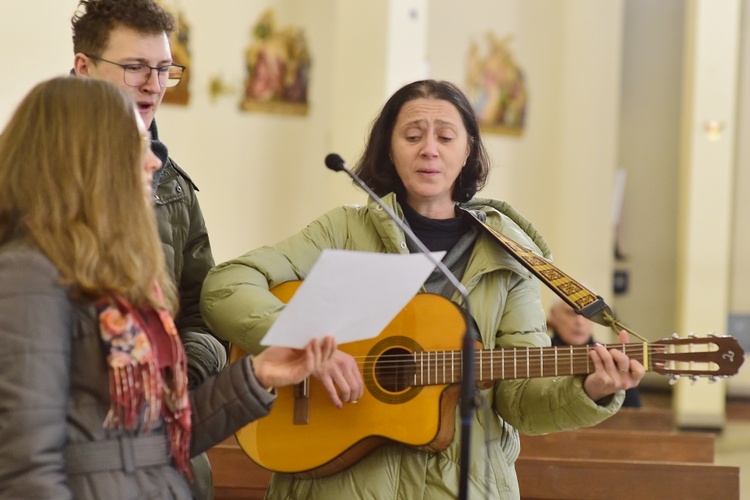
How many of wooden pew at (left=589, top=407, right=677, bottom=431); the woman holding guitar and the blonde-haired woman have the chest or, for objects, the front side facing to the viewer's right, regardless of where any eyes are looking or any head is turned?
1

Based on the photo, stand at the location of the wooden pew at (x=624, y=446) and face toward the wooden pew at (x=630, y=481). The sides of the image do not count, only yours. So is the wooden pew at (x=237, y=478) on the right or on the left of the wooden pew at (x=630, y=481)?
right

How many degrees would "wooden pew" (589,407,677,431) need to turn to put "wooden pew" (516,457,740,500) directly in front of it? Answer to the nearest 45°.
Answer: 0° — it already faces it

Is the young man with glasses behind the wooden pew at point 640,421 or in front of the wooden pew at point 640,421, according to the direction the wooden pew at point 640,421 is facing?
in front

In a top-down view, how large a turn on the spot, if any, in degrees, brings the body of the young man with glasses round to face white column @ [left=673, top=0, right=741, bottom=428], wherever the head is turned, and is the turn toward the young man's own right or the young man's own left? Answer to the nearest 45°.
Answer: approximately 90° to the young man's own left

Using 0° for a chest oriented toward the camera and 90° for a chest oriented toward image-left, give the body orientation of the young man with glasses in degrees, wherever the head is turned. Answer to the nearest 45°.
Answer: approximately 315°

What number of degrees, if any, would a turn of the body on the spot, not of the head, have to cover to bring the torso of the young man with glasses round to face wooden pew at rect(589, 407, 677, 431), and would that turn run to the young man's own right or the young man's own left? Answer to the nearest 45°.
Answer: approximately 90° to the young man's own left

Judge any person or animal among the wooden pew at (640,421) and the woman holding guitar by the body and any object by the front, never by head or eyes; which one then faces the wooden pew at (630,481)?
the wooden pew at (640,421)

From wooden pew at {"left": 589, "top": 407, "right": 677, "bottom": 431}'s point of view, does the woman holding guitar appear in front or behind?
in front

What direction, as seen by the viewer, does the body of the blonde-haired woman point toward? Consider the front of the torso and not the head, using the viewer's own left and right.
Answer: facing to the right of the viewer

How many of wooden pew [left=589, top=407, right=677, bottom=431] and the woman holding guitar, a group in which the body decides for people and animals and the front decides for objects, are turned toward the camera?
2

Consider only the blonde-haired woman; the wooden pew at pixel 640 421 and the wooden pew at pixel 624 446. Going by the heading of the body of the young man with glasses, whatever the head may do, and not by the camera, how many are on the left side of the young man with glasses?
2

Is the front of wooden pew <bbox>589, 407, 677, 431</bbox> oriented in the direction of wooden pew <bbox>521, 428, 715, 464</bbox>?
yes

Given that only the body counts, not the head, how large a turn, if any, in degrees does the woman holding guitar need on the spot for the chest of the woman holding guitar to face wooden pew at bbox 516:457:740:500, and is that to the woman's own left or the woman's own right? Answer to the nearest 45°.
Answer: approximately 135° to the woman's own left
